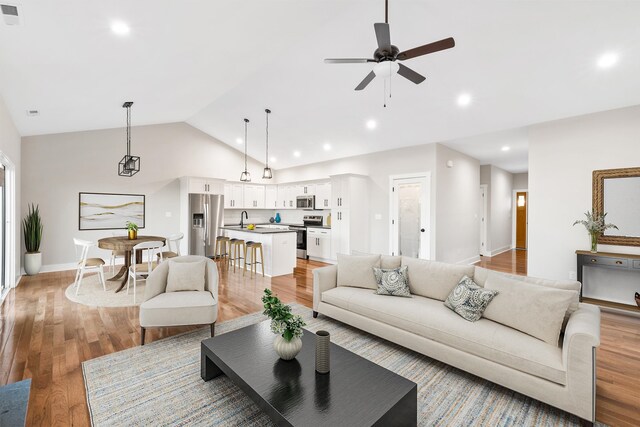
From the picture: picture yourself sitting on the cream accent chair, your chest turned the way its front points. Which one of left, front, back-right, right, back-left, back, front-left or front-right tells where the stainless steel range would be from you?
back-left

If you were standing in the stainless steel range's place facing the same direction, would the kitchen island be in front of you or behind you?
in front

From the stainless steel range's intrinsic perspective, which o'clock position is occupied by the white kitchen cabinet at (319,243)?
The white kitchen cabinet is roughly at 9 o'clock from the stainless steel range.

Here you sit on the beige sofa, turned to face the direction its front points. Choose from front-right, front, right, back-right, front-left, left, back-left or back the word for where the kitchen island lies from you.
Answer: right

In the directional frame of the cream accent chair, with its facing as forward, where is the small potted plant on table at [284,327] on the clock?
The small potted plant on table is roughly at 11 o'clock from the cream accent chair.

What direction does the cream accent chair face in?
toward the camera

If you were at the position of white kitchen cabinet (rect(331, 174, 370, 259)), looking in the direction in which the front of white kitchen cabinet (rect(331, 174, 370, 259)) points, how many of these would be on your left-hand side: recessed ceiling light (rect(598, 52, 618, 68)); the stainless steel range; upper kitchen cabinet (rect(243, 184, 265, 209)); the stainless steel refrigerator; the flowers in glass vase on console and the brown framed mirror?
3

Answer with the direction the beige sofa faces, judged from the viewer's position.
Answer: facing the viewer and to the left of the viewer

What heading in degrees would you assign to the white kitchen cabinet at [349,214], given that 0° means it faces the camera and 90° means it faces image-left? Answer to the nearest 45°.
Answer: approximately 45°

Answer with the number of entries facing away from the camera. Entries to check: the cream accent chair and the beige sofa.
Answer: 0

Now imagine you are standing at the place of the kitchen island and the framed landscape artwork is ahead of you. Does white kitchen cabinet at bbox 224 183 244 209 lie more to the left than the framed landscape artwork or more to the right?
right

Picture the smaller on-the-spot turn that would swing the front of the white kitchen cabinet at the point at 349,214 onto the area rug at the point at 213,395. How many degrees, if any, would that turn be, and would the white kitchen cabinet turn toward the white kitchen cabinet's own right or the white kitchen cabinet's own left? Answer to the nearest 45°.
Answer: approximately 45° to the white kitchen cabinet's own left

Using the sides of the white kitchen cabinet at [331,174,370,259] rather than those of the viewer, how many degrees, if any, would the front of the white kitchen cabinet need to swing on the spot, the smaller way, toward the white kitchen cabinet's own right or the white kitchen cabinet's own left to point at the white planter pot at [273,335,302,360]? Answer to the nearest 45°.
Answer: approximately 45° to the white kitchen cabinet's own left

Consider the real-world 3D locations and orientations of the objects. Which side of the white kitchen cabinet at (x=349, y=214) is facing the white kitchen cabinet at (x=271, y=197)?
right

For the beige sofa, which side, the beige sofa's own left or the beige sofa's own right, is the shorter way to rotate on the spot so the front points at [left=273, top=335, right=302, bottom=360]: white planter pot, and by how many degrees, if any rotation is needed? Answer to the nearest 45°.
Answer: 0° — it already faces it

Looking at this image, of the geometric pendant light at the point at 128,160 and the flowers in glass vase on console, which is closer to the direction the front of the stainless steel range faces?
the geometric pendant light

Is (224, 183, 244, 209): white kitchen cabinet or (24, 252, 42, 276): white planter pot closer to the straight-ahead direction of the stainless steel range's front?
the white planter pot

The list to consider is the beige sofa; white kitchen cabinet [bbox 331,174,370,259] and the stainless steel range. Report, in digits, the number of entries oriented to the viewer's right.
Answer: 0

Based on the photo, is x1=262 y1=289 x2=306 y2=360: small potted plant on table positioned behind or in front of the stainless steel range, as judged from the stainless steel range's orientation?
in front
